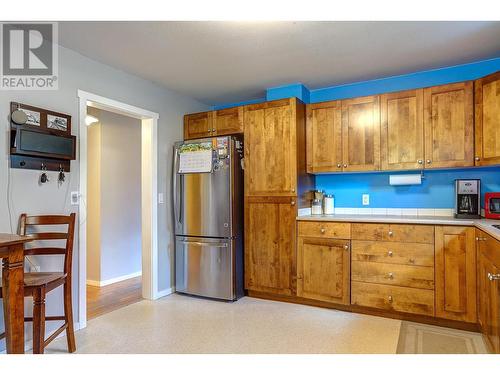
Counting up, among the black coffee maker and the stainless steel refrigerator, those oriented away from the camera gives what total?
0

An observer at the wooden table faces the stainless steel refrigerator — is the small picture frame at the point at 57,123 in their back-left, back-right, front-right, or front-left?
front-left

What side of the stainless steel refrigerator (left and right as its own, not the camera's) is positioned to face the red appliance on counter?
left

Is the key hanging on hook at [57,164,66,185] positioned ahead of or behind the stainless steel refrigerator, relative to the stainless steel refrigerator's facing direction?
ahead

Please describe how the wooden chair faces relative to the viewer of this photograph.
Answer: facing the viewer and to the left of the viewer

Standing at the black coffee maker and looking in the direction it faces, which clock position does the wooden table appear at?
The wooden table is roughly at 1 o'clock from the black coffee maker.

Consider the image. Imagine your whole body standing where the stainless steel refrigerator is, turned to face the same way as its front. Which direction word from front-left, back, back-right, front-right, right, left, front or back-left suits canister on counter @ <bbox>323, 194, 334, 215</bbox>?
back-left

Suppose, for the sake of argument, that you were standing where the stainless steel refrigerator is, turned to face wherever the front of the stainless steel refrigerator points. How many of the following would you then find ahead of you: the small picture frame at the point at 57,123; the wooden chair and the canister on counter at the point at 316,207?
2

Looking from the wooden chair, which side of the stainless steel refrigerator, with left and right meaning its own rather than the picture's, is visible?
front

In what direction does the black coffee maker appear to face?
toward the camera

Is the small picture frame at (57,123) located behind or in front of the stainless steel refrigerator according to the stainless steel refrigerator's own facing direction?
in front

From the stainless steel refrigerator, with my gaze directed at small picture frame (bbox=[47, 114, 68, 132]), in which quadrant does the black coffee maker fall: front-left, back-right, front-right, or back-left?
back-left

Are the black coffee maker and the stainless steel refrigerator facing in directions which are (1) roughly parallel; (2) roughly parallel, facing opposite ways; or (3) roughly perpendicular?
roughly parallel

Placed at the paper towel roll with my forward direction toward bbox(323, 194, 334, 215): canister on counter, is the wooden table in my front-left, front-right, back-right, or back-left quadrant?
front-left
